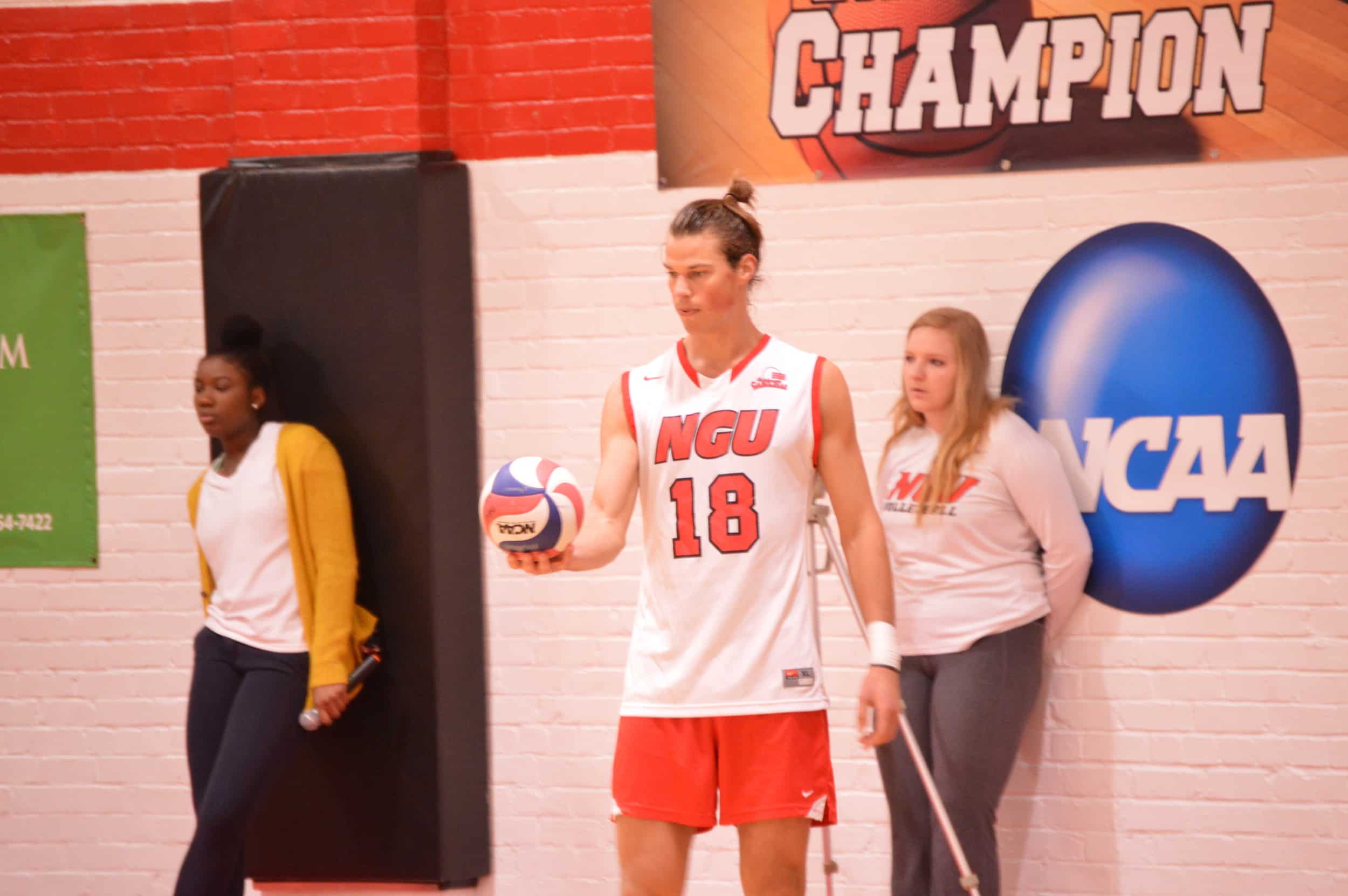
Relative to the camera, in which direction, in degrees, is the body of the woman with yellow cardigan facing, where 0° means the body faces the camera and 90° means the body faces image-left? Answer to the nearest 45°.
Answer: approximately 45°

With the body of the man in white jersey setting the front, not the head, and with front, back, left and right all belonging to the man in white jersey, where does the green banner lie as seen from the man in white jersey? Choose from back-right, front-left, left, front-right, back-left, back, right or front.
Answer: back-right

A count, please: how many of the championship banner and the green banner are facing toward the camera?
2

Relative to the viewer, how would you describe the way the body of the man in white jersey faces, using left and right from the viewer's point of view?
facing the viewer

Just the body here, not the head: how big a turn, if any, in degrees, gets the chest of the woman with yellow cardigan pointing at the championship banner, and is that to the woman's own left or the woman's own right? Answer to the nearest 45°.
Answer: approximately 135° to the woman's own left

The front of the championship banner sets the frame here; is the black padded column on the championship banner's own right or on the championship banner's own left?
on the championship banner's own right

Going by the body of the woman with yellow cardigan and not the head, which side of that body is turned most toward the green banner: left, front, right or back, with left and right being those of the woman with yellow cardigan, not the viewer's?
right

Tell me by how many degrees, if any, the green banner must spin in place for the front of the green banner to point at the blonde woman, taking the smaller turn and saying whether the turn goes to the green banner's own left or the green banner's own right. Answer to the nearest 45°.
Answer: approximately 45° to the green banner's own left

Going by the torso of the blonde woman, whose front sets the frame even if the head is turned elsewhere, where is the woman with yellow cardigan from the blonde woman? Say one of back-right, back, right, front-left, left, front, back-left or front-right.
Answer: front-right

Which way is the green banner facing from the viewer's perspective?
toward the camera

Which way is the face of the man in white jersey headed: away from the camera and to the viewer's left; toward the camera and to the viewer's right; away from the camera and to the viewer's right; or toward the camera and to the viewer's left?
toward the camera and to the viewer's left

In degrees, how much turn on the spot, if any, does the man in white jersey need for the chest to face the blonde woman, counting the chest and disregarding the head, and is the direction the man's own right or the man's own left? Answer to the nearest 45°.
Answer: approximately 135° to the man's own left

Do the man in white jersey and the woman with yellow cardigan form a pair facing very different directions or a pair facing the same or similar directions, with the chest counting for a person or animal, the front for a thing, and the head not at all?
same or similar directions
